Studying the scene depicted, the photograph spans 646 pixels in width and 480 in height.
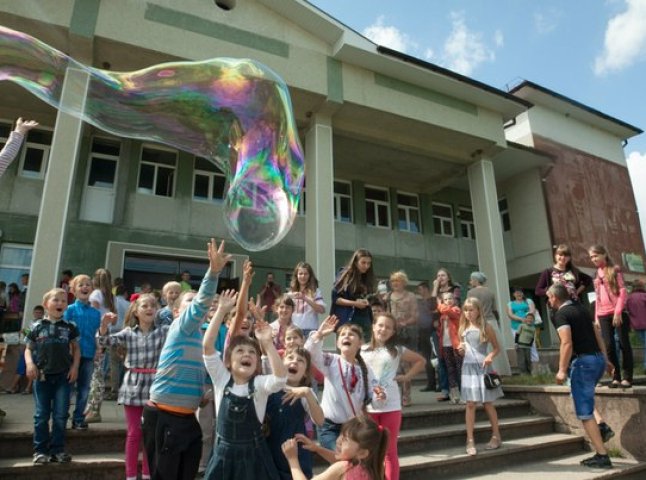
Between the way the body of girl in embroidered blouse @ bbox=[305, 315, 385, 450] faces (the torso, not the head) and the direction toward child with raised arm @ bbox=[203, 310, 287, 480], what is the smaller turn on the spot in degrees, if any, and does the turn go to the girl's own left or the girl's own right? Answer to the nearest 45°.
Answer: approximately 45° to the girl's own right

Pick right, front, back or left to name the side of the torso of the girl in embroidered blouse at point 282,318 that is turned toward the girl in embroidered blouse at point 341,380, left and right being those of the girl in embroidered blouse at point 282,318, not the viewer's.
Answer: front

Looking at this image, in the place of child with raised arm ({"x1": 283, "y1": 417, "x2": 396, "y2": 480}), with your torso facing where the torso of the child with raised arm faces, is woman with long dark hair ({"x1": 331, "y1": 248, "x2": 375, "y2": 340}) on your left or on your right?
on your right

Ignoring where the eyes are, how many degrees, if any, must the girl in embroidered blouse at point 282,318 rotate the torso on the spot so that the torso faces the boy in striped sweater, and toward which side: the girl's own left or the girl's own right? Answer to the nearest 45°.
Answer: approximately 45° to the girl's own right

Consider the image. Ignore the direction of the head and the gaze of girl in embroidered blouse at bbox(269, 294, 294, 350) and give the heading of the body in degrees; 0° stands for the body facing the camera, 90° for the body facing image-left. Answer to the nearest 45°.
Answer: approximately 0°

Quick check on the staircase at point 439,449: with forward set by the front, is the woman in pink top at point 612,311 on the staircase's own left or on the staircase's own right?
on the staircase's own left
